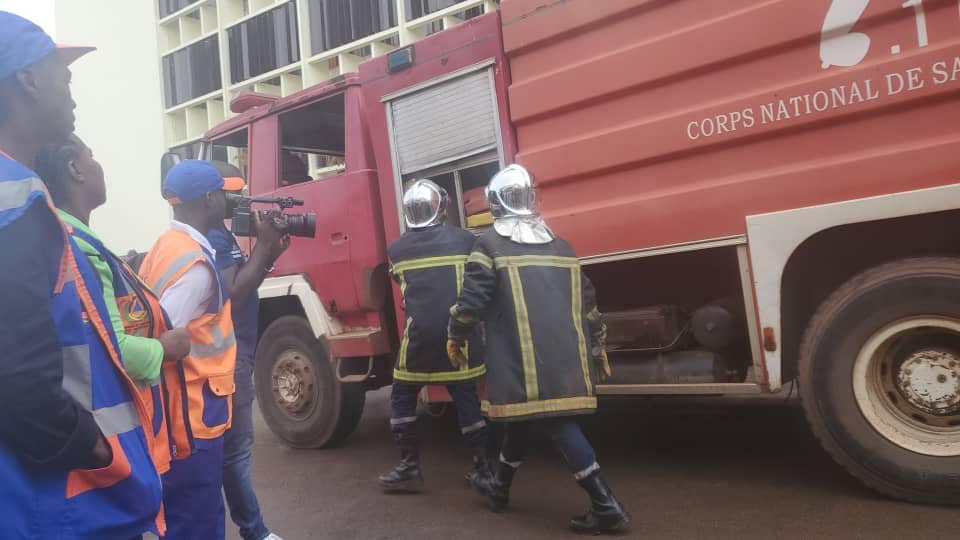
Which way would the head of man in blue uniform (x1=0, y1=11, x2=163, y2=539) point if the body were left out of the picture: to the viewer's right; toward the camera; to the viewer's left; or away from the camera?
to the viewer's right

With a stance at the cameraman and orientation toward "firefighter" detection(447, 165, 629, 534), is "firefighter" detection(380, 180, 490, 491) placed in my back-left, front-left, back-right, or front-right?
front-left

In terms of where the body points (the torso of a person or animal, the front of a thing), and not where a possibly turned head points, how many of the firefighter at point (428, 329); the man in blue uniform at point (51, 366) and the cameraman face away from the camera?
1

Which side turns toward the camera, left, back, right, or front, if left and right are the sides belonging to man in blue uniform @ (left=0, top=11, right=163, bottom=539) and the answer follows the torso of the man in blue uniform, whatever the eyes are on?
right

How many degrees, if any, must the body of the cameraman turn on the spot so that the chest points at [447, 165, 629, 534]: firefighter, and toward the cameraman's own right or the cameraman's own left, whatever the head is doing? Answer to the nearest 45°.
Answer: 0° — they already face them

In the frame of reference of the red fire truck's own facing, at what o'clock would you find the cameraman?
The cameraman is roughly at 10 o'clock from the red fire truck.

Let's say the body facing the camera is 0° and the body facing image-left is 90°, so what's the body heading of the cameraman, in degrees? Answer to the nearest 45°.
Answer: approximately 270°

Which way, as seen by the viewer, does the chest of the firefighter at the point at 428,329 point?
away from the camera

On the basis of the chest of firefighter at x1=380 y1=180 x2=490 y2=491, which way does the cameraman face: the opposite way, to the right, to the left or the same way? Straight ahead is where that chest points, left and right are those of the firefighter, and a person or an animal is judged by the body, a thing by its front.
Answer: to the right

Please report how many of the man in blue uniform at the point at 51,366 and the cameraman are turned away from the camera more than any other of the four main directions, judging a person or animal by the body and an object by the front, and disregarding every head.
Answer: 0

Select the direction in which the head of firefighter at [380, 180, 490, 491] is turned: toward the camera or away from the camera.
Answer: away from the camera

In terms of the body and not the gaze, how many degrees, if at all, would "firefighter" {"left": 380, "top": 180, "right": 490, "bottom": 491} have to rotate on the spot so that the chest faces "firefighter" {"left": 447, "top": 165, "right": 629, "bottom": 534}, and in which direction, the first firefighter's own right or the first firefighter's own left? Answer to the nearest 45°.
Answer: approximately 135° to the first firefighter's own right

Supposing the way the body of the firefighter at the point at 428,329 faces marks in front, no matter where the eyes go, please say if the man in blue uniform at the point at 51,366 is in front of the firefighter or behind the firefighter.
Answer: behind

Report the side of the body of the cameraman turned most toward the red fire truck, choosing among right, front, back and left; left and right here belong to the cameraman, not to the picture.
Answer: front

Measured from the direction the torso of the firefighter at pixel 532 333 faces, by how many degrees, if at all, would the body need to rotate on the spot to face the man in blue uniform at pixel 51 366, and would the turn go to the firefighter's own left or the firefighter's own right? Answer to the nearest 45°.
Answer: approximately 90° to the firefighter's own left

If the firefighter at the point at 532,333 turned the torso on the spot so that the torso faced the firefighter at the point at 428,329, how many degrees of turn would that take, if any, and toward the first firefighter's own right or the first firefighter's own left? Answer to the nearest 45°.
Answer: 0° — they already face them

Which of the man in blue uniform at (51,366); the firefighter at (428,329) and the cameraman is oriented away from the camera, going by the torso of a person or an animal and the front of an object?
the firefighter

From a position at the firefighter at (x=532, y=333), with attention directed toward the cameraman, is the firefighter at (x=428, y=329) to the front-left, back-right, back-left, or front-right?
front-right
